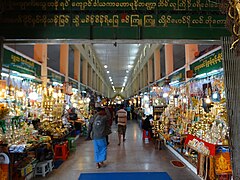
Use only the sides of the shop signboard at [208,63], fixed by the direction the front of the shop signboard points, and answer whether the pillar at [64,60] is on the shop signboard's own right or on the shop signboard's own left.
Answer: on the shop signboard's own right

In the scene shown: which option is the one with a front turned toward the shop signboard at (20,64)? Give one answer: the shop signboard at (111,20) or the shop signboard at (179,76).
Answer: the shop signboard at (179,76)

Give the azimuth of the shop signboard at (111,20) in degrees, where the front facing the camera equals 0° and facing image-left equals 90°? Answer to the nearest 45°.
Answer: approximately 0°

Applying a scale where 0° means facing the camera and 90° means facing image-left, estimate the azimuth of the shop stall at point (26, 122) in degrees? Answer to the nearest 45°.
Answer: approximately 315°

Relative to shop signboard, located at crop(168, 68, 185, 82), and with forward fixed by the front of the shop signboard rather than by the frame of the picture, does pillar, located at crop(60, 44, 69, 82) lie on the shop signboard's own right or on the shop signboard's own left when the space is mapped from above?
on the shop signboard's own right

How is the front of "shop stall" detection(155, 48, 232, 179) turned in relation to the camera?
facing the viewer and to the left of the viewer

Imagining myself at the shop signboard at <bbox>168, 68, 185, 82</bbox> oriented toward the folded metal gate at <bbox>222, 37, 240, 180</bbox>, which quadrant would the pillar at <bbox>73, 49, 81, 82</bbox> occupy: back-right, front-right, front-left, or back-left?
back-right

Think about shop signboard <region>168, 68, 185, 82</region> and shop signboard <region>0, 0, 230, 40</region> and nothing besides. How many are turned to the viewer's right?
0

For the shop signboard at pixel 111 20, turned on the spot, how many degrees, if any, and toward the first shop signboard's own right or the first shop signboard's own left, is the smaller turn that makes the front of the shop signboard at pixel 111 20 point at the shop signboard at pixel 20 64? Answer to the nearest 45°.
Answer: approximately 135° to the first shop signboard's own right

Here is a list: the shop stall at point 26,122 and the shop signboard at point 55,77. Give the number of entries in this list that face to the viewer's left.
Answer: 0

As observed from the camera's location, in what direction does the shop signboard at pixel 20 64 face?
facing the viewer and to the right of the viewer

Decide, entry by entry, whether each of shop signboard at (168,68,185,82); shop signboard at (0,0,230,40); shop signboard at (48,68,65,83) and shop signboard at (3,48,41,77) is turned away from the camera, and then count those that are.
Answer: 0
